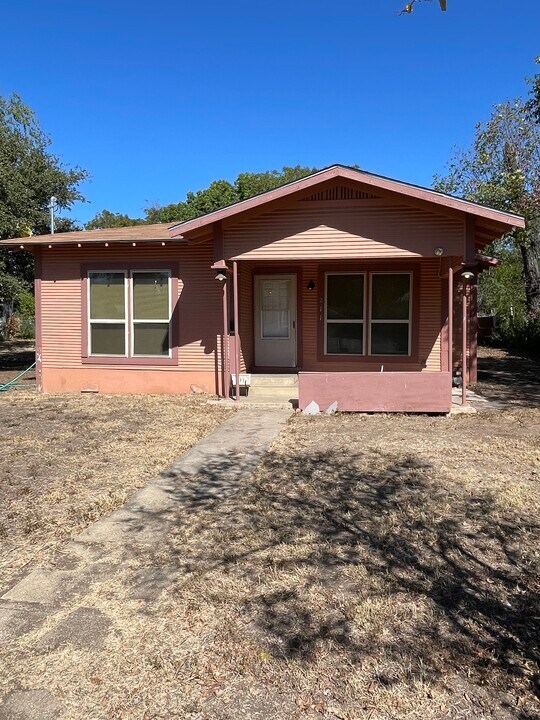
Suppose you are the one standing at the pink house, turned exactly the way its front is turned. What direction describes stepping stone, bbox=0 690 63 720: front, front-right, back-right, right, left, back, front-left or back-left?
front

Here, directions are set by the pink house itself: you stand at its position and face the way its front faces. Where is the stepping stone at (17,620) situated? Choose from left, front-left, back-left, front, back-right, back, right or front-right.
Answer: front

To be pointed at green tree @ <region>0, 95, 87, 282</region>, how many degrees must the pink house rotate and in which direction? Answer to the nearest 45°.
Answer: approximately 135° to its right

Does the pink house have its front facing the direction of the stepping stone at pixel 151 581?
yes

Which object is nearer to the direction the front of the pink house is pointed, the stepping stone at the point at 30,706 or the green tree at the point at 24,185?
the stepping stone

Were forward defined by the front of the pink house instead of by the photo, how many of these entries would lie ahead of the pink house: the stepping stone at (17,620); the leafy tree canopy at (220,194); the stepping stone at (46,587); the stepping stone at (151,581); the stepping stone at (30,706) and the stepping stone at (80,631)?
5

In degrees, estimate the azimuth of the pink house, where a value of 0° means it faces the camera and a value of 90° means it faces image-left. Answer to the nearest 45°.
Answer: approximately 0°

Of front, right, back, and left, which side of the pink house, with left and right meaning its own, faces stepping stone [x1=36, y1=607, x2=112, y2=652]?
front

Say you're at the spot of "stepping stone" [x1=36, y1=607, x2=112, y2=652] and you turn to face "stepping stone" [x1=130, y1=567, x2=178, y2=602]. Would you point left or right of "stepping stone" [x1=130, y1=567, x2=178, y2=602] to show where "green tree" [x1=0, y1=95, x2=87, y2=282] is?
left

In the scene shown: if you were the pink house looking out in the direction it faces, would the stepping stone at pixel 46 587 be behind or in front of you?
in front

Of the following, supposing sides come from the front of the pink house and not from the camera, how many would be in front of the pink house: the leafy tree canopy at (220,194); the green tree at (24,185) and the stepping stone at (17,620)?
1
